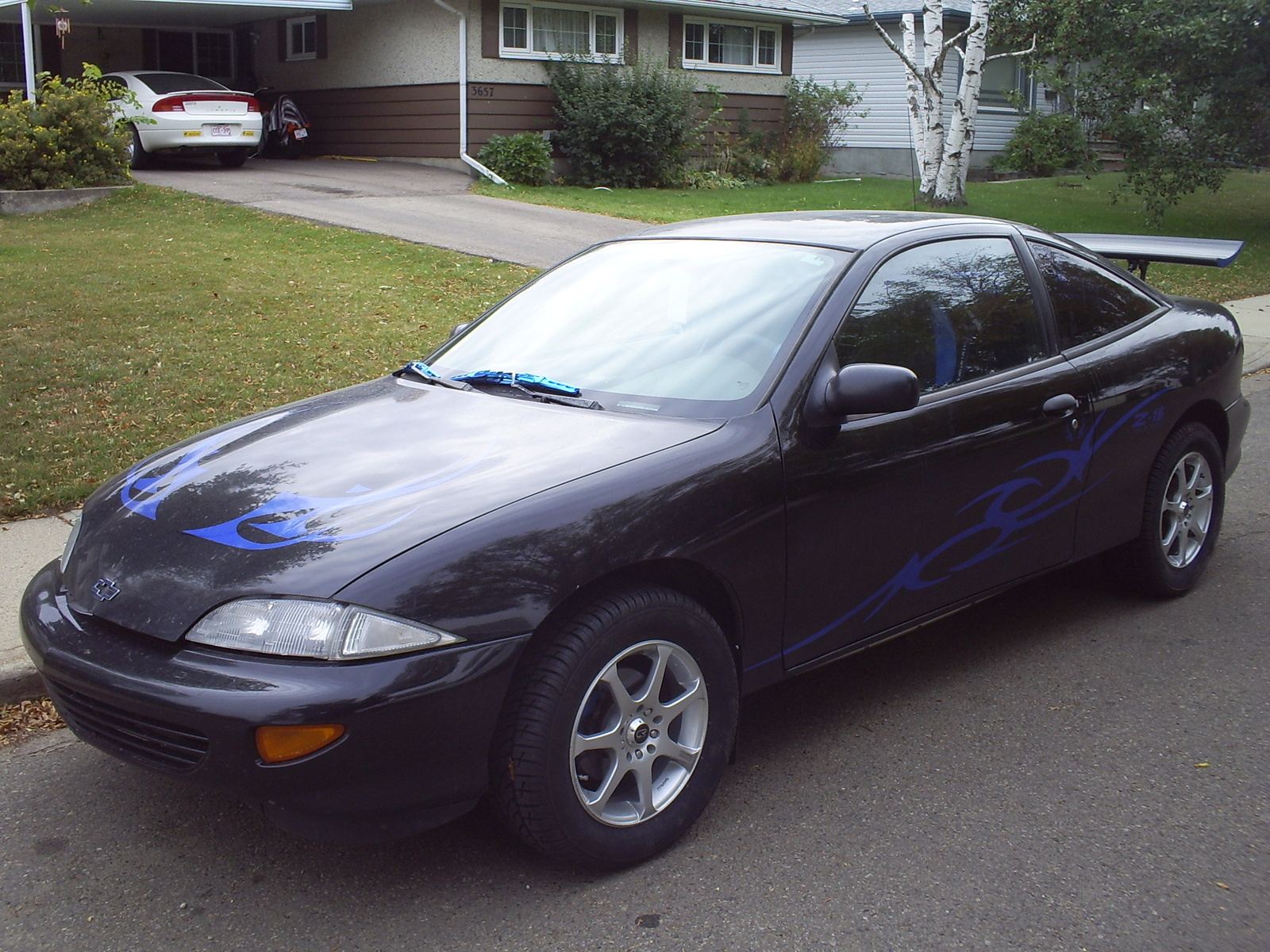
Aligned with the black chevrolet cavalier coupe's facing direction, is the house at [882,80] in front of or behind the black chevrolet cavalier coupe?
behind

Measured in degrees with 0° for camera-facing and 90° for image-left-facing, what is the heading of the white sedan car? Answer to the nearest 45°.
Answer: approximately 135°

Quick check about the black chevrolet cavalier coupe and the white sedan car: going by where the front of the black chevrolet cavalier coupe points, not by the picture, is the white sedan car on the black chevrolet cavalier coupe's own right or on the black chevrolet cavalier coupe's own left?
on the black chevrolet cavalier coupe's own right

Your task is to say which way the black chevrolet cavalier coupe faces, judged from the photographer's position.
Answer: facing the viewer and to the left of the viewer

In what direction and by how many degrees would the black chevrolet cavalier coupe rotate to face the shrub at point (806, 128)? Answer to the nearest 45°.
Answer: approximately 135° to its right

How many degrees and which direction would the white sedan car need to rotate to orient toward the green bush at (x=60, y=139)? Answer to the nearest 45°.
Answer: approximately 135° to its left

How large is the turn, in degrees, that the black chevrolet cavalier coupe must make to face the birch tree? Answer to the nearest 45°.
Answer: approximately 135° to its right

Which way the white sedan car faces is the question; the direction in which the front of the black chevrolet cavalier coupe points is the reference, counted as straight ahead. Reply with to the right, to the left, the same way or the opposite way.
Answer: to the right

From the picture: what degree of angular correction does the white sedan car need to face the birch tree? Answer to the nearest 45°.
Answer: approximately 135° to its right

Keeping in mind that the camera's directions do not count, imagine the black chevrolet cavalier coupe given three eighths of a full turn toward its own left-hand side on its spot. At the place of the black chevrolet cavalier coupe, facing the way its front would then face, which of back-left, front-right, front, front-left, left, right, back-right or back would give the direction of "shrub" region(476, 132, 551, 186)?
left

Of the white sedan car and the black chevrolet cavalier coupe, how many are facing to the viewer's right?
0
